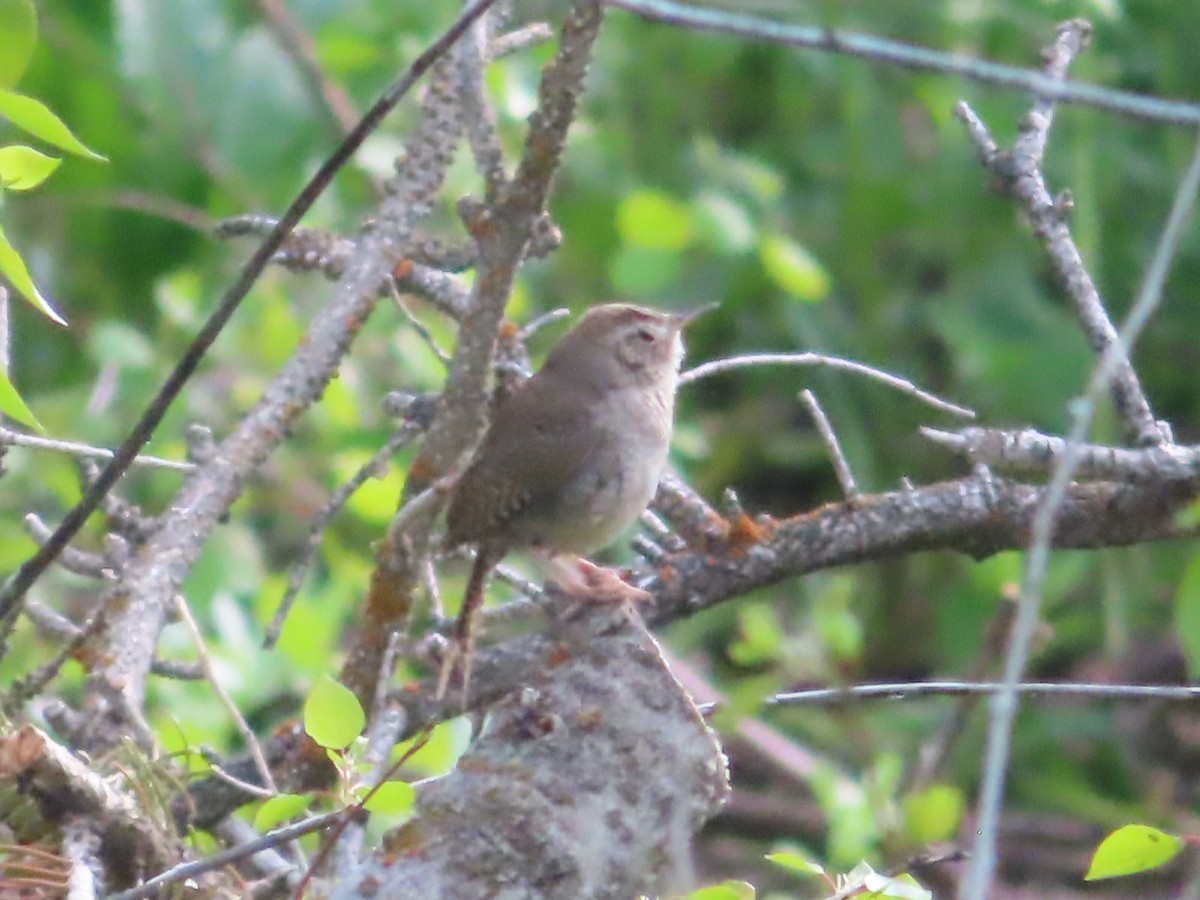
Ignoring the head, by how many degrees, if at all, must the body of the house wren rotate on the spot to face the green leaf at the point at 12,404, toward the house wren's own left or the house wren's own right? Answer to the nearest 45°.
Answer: approximately 135° to the house wren's own right

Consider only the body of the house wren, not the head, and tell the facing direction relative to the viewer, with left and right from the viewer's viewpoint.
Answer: facing to the right of the viewer

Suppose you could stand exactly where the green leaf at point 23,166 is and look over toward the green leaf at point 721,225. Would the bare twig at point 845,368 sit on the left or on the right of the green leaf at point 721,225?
right

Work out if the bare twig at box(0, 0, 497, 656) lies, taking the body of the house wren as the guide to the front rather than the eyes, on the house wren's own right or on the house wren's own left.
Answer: on the house wren's own right
